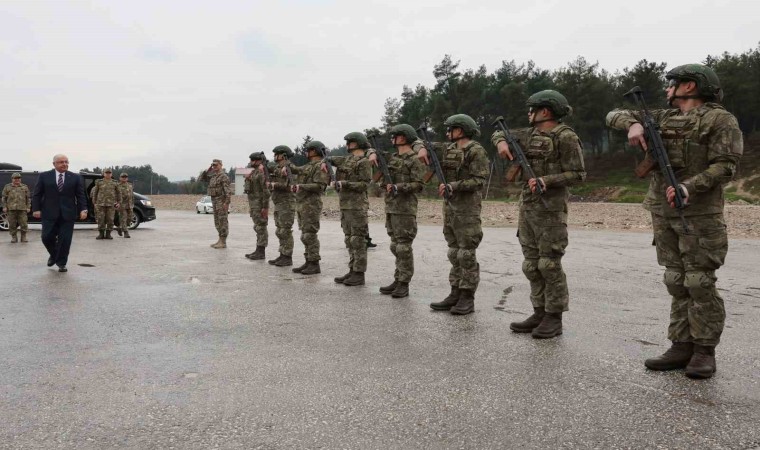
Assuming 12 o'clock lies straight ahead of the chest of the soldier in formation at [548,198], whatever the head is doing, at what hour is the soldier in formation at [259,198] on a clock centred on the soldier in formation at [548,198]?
the soldier in formation at [259,198] is roughly at 3 o'clock from the soldier in formation at [548,198].

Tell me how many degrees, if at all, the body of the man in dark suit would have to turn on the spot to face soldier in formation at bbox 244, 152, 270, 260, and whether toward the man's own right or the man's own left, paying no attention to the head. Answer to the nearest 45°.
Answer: approximately 90° to the man's own left

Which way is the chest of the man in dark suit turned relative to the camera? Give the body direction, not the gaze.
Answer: toward the camera

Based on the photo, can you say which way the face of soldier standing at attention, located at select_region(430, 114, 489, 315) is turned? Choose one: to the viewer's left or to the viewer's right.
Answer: to the viewer's left

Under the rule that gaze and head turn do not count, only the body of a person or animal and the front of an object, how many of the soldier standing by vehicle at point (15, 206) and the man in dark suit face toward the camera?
2

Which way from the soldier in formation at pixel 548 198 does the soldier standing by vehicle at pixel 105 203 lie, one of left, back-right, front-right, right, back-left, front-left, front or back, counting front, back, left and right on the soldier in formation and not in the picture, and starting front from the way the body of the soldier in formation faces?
right

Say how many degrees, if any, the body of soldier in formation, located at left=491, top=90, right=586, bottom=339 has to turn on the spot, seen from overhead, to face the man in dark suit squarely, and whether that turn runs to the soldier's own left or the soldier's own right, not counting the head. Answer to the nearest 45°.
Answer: approximately 45° to the soldier's own right

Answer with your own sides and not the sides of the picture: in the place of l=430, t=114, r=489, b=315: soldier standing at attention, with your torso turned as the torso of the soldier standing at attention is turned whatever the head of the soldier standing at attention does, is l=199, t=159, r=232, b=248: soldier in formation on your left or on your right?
on your right

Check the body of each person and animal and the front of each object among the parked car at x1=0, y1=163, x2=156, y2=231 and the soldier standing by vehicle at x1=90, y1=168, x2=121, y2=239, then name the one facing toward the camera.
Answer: the soldier standing by vehicle

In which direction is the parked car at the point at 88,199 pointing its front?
to the viewer's right

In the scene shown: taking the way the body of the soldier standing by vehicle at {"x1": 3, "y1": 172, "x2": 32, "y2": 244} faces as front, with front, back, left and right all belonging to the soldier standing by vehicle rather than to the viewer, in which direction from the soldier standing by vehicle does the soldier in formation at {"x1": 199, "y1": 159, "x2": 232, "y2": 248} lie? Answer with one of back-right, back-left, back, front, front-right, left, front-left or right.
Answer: front-left

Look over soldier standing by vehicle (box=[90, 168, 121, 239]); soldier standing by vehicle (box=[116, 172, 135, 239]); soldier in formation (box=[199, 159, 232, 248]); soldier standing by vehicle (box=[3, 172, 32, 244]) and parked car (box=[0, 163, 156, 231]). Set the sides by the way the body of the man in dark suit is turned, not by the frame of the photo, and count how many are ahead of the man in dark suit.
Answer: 0

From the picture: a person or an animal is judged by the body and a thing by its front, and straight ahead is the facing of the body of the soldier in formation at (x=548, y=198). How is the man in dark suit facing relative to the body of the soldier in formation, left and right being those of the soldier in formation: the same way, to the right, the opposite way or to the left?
to the left

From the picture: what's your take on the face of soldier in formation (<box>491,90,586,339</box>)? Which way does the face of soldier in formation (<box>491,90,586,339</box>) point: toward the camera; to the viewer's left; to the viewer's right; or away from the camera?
to the viewer's left

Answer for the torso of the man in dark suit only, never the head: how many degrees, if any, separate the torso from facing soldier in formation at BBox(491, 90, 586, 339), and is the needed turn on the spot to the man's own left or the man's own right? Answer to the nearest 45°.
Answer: approximately 45° to the man's own left

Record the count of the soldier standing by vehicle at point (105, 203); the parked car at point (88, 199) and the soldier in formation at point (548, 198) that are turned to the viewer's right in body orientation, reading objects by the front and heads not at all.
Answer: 1

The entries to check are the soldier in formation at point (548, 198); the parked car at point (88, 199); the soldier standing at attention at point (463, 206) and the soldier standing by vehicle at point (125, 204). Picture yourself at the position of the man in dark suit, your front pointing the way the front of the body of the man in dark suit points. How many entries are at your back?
2

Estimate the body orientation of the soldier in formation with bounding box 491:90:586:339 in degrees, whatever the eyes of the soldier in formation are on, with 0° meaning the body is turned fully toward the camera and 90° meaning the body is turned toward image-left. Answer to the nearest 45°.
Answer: approximately 45°
